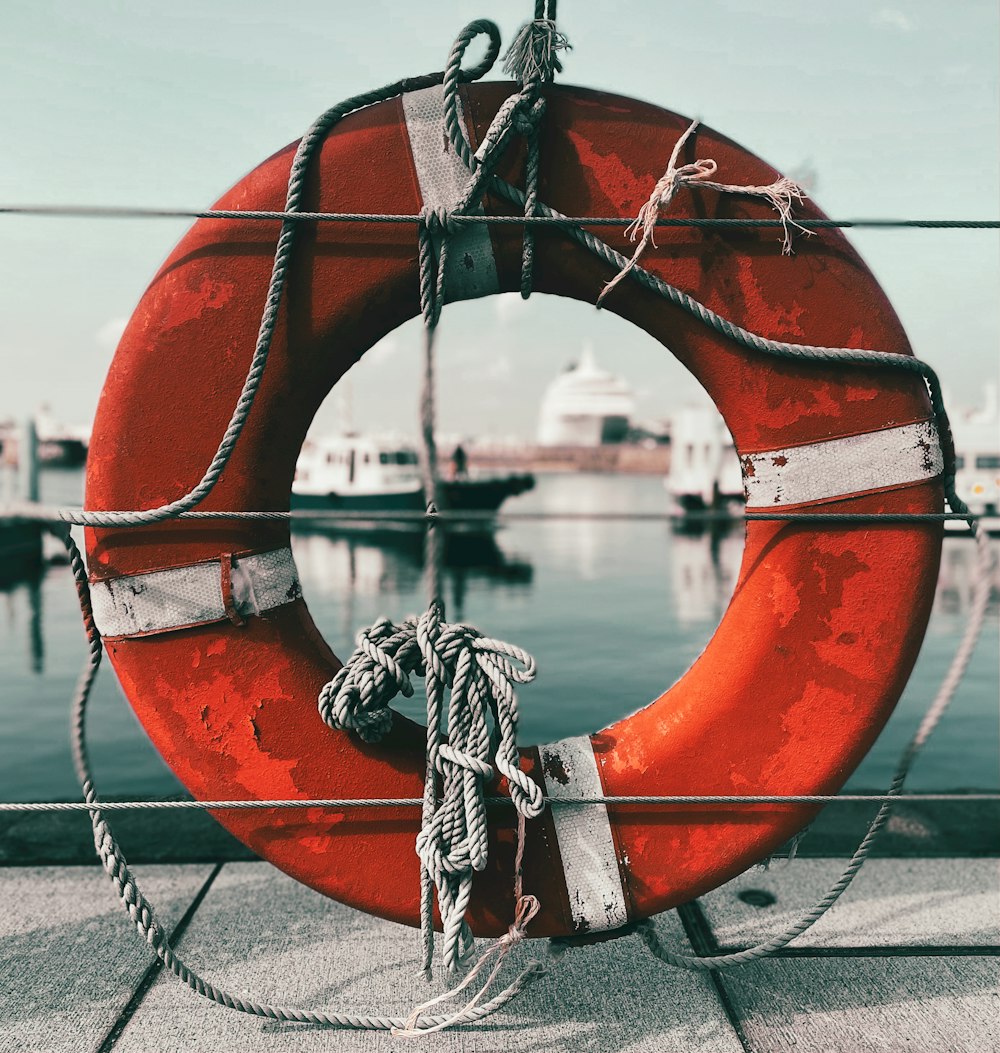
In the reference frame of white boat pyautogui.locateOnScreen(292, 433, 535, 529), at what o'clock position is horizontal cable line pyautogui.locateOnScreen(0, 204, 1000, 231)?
The horizontal cable line is roughly at 3 o'clock from the white boat.

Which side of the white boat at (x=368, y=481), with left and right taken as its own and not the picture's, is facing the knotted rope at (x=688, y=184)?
right

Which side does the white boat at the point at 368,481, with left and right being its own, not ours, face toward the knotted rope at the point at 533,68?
right

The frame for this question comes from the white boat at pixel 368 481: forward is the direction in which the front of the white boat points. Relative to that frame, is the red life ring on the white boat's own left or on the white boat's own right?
on the white boat's own right

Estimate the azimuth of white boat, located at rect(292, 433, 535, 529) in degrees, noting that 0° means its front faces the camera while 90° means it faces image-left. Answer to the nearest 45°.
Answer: approximately 270°

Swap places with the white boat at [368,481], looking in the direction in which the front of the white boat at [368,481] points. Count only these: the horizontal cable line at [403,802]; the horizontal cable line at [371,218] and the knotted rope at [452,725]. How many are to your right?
3

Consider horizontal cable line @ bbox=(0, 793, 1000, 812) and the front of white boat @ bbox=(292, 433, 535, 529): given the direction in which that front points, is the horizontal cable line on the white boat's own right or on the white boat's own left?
on the white boat's own right

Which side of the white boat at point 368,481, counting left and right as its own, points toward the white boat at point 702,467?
front
